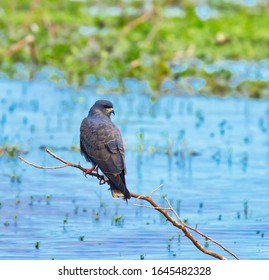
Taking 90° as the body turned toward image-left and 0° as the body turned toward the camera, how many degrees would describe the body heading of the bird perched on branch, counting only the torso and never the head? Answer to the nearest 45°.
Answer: approximately 135°
